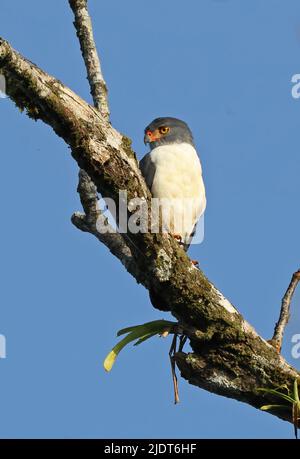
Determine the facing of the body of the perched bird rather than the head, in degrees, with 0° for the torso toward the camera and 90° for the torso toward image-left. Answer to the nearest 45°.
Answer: approximately 0°
